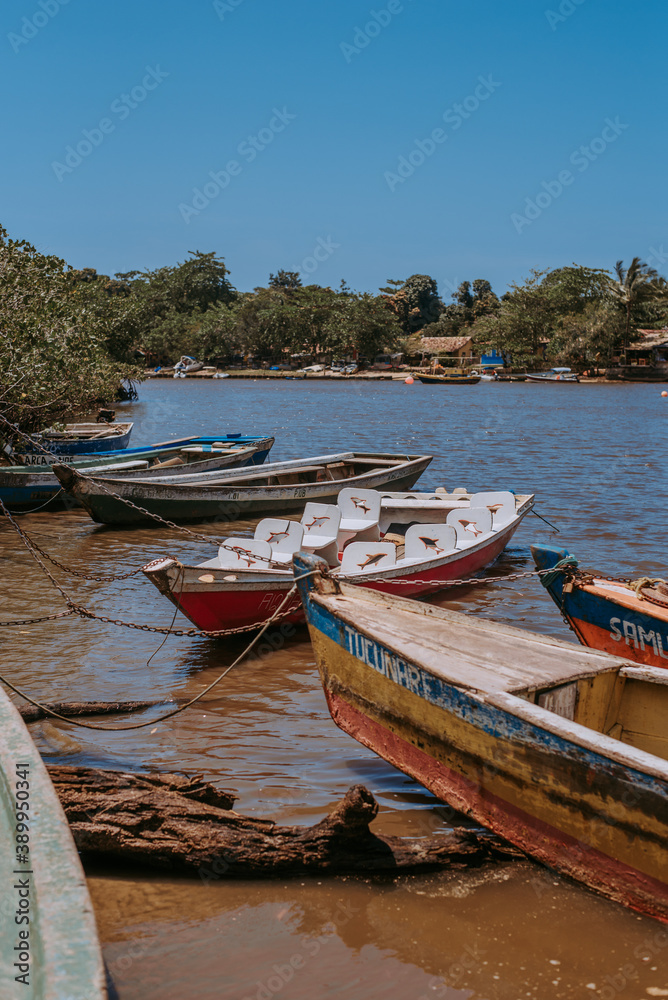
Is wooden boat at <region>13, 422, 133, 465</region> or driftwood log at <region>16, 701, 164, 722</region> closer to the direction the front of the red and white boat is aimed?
the driftwood log

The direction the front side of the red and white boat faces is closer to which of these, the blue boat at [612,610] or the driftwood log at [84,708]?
the driftwood log

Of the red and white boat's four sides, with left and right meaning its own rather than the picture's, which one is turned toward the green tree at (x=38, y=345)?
right

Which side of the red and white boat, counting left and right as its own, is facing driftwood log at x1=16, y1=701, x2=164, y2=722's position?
front
